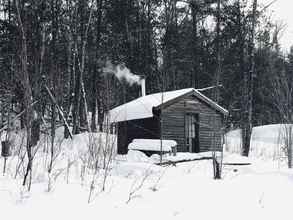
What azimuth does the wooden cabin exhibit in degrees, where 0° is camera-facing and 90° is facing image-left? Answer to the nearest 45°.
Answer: approximately 315°

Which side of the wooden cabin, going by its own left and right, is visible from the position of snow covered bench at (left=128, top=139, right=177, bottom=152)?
right
